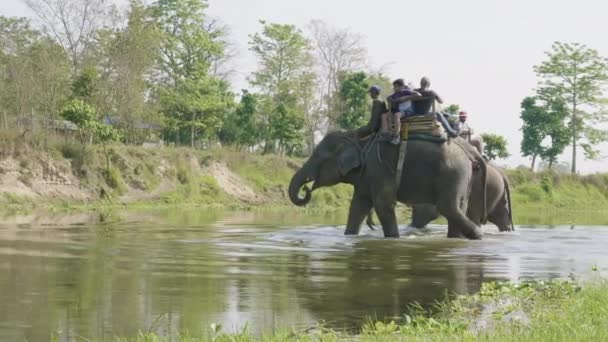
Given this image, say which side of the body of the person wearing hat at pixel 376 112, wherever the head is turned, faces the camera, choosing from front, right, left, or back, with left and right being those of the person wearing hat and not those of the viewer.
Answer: left

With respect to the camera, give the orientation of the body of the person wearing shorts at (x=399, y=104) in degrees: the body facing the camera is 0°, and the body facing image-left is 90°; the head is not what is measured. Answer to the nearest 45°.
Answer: approximately 45°

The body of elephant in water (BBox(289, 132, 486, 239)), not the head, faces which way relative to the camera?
to the viewer's left

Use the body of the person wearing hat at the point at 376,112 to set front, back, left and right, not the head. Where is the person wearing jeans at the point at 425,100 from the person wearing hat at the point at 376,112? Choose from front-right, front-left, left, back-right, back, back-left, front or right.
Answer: back

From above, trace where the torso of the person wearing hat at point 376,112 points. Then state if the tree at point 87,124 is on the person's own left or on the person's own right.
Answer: on the person's own right

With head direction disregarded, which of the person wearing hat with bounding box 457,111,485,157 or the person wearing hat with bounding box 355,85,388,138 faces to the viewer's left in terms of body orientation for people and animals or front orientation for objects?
the person wearing hat with bounding box 355,85,388,138

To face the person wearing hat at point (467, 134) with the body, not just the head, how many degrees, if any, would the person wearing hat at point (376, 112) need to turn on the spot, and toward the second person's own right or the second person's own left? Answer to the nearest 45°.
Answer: approximately 135° to the second person's own right

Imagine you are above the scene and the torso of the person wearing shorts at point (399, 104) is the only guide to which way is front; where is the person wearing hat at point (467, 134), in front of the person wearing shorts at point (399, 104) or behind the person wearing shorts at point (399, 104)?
behind

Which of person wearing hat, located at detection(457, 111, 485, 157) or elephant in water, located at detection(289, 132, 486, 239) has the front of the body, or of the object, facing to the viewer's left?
the elephant in water

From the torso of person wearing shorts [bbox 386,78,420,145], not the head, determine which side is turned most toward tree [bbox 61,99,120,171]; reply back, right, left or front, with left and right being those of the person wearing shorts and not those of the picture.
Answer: right

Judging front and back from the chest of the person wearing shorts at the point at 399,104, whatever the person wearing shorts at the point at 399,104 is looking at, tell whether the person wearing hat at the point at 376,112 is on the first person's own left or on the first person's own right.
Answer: on the first person's own right
